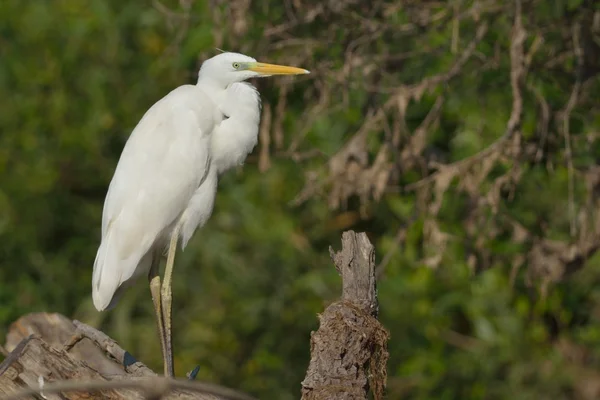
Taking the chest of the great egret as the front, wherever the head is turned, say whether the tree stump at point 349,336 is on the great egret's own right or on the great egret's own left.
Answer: on the great egret's own right

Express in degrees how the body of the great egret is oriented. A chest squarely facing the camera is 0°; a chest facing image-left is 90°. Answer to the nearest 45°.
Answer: approximately 270°

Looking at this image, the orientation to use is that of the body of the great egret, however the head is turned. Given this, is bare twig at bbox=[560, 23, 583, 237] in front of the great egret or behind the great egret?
in front
